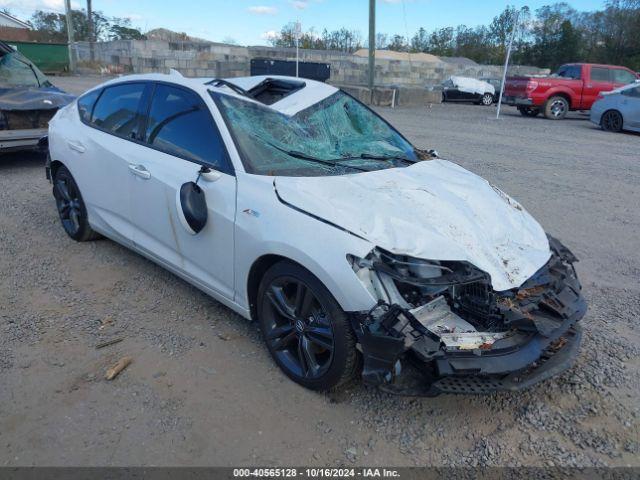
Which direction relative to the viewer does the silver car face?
to the viewer's right

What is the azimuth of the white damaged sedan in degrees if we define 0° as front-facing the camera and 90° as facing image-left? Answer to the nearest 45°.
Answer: approximately 315°

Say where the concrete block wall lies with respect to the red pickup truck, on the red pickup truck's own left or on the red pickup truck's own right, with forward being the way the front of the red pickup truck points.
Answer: on the red pickup truck's own left

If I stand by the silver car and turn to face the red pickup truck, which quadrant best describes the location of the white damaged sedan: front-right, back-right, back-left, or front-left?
back-left

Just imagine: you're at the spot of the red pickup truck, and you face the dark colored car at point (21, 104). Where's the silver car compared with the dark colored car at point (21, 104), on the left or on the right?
left
